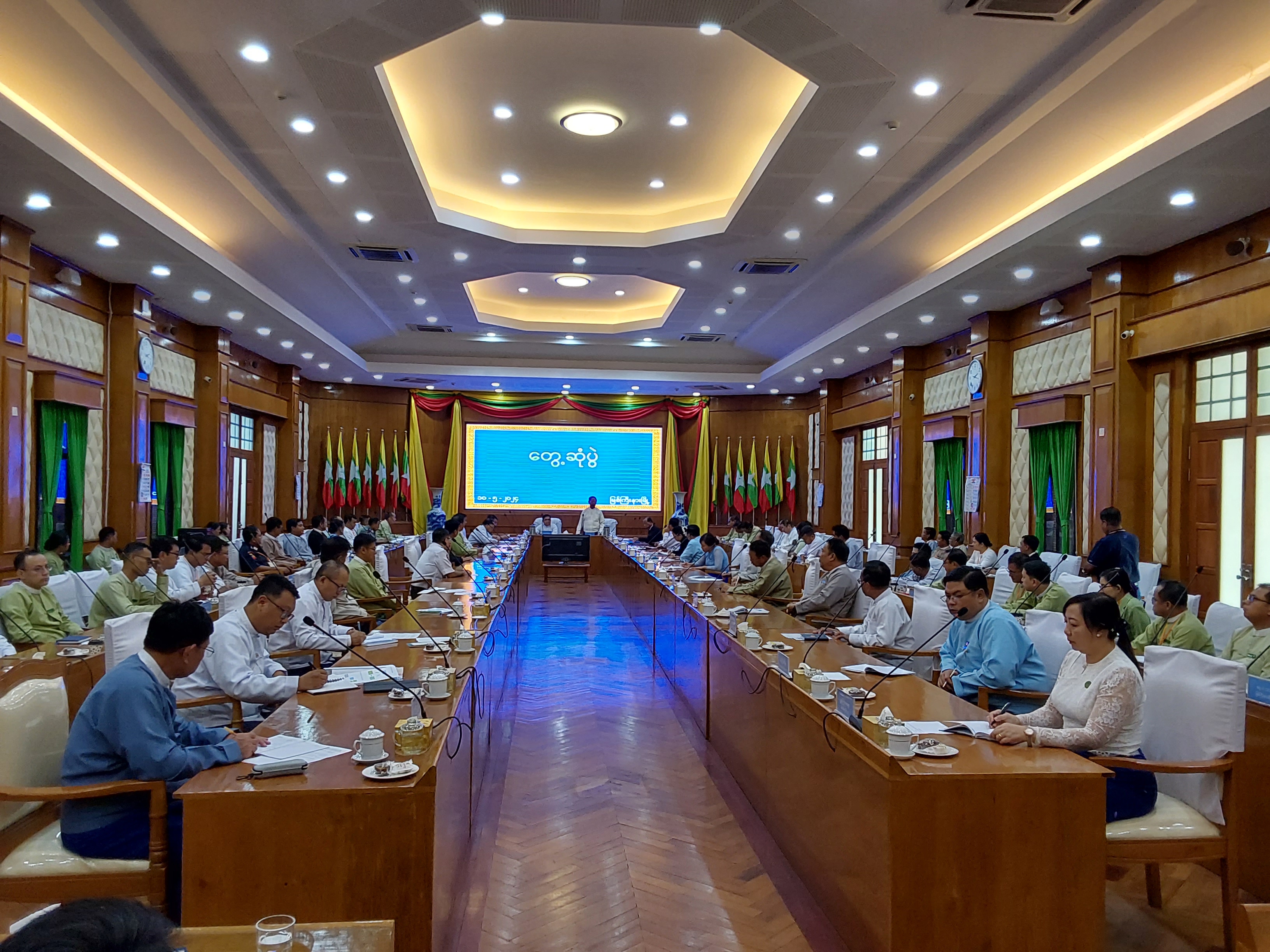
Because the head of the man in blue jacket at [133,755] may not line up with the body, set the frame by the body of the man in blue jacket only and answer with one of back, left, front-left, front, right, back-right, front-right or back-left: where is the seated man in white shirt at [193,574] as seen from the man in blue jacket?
left

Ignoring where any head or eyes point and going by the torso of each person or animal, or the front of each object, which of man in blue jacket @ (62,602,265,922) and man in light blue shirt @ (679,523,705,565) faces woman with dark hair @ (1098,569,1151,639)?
the man in blue jacket

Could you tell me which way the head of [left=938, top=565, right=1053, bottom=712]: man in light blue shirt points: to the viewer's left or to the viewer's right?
to the viewer's left

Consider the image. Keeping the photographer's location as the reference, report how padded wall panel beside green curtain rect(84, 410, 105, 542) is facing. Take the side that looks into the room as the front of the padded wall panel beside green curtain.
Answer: facing the viewer and to the right of the viewer

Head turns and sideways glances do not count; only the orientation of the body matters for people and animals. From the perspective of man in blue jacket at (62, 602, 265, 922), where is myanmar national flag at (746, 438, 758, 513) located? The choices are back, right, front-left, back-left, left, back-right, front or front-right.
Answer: front-left

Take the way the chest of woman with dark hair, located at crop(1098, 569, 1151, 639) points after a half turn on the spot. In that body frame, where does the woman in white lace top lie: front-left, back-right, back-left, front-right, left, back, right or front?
right

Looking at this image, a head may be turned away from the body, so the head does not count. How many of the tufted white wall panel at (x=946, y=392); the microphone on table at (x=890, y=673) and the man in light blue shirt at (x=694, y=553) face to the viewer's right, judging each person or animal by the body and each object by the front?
1

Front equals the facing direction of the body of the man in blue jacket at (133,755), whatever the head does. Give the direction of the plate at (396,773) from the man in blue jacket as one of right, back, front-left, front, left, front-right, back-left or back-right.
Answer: front-right

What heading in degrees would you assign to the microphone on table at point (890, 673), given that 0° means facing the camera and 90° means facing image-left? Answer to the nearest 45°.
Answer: approximately 270°

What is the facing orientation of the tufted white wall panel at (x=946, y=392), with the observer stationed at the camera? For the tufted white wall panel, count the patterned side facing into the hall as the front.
facing the viewer and to the left of the viewer

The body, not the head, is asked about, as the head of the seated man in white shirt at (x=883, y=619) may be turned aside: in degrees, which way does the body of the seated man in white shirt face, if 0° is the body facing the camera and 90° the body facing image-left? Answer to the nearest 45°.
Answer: approximately 90°

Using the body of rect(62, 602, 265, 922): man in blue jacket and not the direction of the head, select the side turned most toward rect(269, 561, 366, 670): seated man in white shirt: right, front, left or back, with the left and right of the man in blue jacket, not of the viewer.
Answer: left

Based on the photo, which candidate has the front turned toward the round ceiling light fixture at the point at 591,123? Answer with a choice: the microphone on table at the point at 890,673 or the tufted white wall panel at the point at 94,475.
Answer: the tufted white wall panel

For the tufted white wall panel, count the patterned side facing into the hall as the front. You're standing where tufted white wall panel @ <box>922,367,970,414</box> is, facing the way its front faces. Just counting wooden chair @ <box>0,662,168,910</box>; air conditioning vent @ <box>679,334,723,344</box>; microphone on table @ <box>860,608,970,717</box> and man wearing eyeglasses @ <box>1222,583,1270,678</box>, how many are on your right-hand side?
1

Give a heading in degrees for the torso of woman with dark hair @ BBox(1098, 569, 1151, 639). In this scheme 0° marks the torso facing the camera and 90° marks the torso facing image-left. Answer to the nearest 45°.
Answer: approximately 90°

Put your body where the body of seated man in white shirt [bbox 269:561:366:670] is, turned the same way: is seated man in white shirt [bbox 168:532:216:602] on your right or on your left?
on your left
